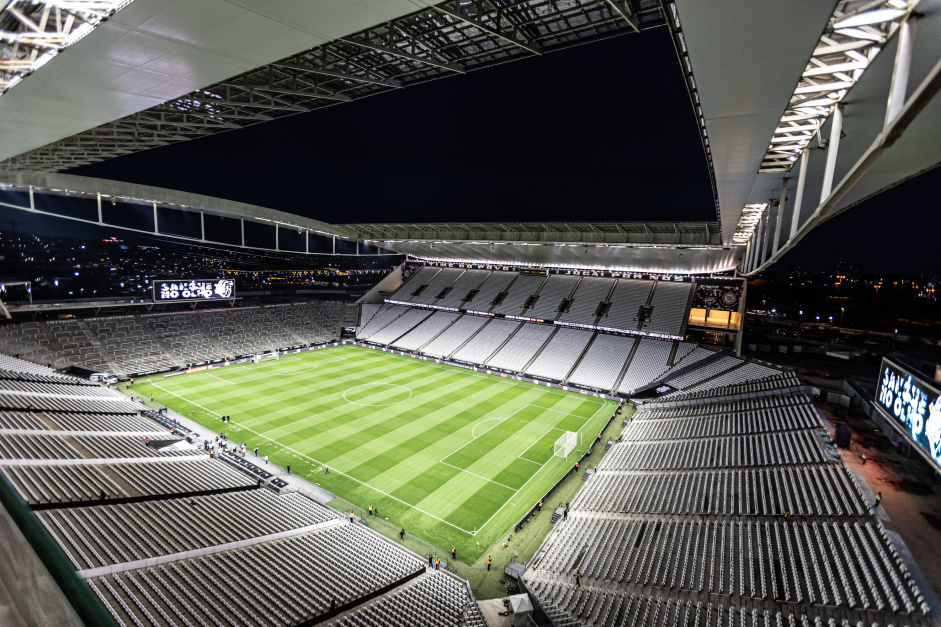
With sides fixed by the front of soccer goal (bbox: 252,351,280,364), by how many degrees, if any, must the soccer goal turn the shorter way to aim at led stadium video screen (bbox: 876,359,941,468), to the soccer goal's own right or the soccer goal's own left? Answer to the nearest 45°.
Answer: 0° — it already faces it

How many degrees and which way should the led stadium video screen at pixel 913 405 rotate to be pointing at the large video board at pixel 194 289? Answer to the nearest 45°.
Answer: approximately 45° to its right

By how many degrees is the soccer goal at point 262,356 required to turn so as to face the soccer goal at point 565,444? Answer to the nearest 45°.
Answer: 0° — it already faces it

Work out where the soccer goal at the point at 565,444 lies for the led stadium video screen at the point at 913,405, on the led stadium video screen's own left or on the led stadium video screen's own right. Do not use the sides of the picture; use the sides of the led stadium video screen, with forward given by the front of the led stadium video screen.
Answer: on the led stadium video screen's own right

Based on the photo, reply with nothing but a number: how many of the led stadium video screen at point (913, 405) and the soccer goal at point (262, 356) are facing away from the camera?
0

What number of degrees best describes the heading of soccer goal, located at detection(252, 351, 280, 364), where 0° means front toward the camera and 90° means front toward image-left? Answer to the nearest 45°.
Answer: approximately 315°

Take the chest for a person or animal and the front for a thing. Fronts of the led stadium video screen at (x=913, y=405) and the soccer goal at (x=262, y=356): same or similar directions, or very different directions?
very different directions
